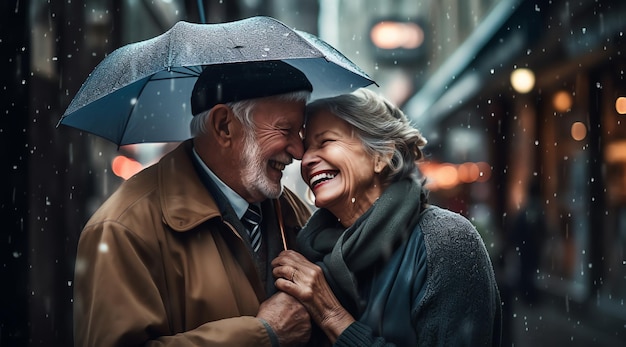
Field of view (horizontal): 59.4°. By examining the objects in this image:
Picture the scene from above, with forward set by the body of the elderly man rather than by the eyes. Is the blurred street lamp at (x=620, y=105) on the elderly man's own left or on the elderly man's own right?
on the elderly man's own left

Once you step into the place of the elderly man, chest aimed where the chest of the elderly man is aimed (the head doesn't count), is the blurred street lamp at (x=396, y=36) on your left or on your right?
on your left

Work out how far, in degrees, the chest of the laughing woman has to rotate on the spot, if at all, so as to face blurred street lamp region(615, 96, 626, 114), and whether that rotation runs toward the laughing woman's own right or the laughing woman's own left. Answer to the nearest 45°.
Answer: approximately 180°

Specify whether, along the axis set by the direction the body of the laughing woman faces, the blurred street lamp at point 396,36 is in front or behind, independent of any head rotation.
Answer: behind

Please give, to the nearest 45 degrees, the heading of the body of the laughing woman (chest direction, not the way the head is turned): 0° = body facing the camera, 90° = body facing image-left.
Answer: approximately 45°

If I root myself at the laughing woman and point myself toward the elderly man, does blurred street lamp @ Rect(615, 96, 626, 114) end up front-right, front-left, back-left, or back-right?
back-right

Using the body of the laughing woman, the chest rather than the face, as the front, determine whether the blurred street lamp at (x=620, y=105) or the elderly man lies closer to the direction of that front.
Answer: the elderly man

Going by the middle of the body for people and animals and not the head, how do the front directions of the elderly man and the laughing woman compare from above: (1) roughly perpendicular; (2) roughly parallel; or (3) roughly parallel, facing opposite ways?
roughly perpendicular

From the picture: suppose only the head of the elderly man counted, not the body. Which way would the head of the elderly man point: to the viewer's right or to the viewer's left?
to the viewer's right
